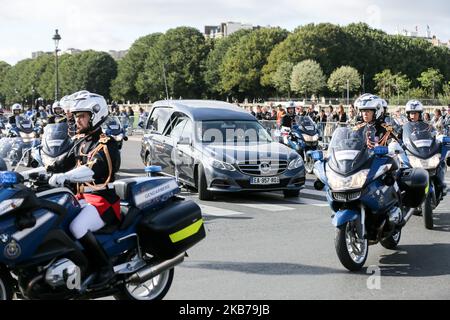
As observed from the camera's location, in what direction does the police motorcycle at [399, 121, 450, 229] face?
facing the viewer

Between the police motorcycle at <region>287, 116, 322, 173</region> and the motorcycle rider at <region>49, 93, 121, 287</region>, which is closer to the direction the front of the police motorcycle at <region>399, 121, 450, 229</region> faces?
the motorcycle rider

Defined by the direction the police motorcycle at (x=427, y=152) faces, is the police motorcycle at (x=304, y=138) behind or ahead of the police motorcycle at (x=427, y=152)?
behind

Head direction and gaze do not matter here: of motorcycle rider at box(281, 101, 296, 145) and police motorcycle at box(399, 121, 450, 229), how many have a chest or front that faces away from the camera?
0

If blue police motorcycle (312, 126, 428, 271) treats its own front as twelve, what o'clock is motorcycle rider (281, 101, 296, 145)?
The motorcycle rider is roughly at 4 o'clock from the blue police motorcycle.

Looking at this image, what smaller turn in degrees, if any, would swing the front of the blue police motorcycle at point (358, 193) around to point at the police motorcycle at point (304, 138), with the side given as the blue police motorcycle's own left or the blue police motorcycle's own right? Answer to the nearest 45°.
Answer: approximately 135° to the blue police motorcycle's own right

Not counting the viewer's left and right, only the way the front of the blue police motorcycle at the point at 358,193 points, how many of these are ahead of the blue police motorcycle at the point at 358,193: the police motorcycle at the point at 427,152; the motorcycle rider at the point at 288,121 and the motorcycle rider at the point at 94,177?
1

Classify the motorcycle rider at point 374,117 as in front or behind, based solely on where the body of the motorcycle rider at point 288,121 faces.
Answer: in front

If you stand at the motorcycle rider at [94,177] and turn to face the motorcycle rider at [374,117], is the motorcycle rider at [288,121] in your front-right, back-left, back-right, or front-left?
front-left

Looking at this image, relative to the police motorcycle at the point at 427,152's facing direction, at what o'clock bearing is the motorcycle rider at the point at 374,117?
The motorcycle rider is roughly at 1 o'clock from the police motorcycle.

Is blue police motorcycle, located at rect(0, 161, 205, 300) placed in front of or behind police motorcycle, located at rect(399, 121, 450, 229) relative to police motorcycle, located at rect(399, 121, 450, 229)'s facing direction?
in front

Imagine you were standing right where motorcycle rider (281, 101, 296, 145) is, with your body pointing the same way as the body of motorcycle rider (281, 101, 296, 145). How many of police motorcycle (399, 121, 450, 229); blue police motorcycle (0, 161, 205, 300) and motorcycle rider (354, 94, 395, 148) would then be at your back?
0

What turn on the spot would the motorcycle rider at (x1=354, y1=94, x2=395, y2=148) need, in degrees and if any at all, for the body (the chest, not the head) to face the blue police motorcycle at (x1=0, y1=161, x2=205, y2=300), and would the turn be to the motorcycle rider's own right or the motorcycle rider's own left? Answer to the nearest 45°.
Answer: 0° — they already face it
